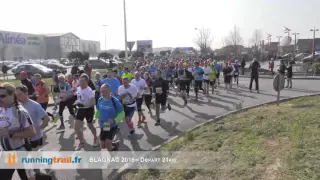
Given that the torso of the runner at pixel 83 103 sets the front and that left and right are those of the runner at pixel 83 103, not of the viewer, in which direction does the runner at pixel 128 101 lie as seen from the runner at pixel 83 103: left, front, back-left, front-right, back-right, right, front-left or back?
back

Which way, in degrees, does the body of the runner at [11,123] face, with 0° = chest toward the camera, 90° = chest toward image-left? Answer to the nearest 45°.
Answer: approximately 45°

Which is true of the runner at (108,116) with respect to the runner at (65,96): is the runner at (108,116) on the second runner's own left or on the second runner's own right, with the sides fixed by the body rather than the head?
on the second runner's own left

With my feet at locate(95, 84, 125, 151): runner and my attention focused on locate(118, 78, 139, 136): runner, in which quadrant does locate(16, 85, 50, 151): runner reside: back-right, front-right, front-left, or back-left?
back-left

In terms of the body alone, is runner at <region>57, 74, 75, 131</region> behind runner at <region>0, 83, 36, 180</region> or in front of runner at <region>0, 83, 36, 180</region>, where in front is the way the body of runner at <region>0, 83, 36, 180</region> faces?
behind

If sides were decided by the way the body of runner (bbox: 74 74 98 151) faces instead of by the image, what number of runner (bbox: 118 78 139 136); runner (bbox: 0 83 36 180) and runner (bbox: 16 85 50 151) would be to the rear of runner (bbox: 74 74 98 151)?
1

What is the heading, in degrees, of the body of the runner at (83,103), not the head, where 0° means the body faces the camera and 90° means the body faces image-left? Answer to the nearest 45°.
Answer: approximately 45°
